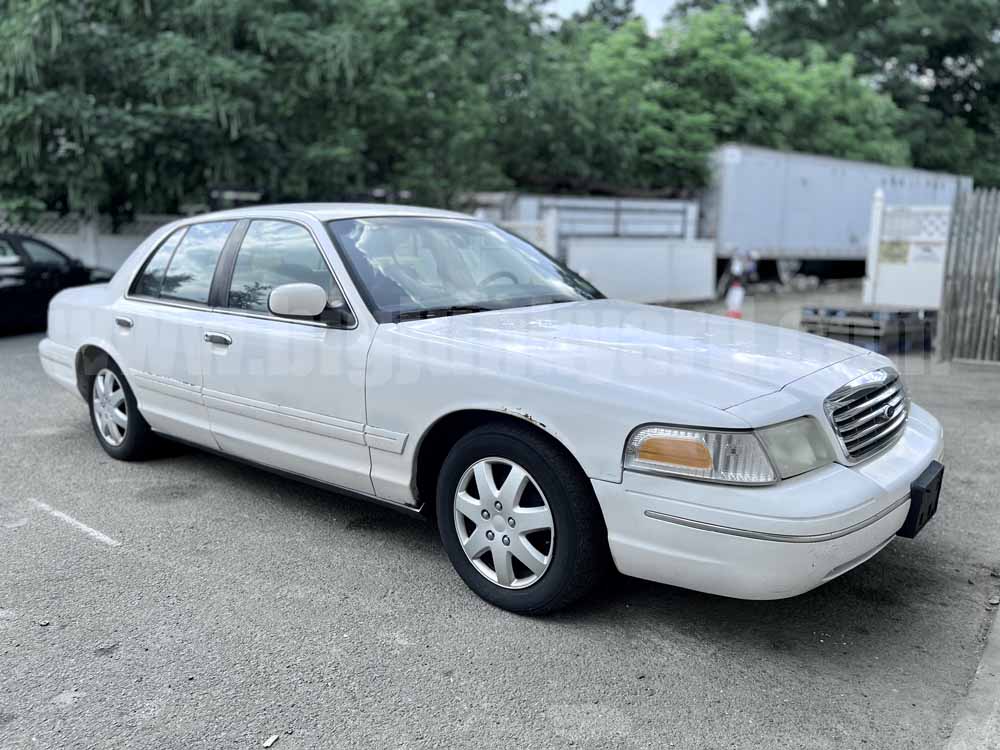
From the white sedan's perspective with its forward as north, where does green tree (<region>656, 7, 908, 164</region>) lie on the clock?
The green tree is roughly at 8 o'clock from the white sedan.

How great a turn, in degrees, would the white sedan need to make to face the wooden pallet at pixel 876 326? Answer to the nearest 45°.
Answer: approximately 90° to its left

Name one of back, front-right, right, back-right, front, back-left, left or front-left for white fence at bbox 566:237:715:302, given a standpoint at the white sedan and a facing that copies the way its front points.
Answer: back-left

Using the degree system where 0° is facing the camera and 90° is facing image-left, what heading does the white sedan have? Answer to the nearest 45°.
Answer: approximately 315°

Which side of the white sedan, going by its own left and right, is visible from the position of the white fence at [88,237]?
back

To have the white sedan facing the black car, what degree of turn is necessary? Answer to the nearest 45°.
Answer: approximately 180°

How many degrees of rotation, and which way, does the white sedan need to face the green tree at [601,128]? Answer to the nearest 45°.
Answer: approximately 135° to its left

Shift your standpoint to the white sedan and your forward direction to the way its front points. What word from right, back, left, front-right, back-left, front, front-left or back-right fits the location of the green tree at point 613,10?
back-left

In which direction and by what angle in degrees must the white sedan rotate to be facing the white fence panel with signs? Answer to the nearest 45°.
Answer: approximately 90° to its left
